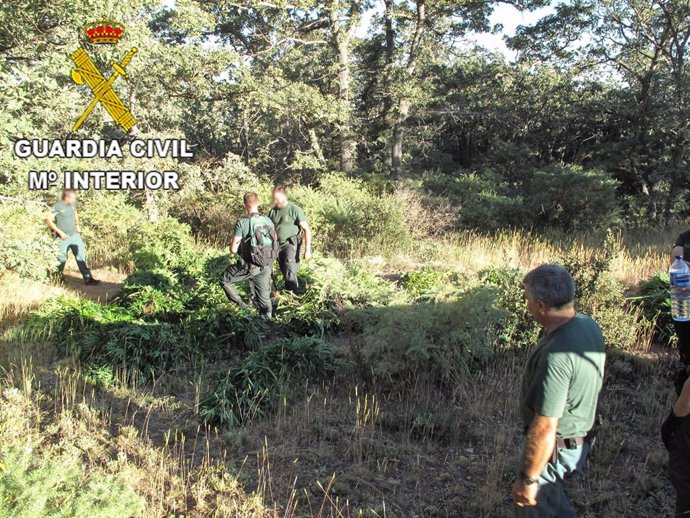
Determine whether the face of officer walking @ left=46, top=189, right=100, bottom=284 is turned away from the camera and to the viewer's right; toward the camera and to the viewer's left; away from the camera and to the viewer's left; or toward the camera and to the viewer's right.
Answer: toward the camera and to the viewer's right

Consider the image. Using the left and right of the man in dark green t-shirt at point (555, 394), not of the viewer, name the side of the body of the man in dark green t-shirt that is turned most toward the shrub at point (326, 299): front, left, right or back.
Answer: front

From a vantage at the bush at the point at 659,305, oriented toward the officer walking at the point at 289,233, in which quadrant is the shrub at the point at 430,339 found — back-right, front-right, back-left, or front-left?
front-left

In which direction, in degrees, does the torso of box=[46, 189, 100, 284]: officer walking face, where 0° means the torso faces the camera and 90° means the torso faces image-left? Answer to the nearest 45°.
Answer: approximately 315°

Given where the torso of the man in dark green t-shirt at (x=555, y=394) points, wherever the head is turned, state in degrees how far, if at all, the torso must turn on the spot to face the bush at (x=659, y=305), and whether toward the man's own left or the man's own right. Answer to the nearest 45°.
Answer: approximately 45° to the man's own right

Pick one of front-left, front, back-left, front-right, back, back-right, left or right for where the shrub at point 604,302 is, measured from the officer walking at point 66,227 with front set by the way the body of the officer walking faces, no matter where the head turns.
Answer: front

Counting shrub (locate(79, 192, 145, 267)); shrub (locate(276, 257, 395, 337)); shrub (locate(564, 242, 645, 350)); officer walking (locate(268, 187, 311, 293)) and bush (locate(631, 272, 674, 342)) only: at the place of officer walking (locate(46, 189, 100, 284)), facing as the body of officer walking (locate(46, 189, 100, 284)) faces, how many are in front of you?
4

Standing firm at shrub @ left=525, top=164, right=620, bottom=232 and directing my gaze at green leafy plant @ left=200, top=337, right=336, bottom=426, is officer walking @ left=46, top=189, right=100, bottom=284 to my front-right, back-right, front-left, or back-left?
front-right

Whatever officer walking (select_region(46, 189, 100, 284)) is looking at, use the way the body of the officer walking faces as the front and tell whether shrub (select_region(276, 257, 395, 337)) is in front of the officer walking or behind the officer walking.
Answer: in front

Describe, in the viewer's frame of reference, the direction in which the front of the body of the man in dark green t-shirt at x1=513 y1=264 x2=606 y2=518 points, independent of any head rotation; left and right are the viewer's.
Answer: facing away from the viewer and to the left of the viewer

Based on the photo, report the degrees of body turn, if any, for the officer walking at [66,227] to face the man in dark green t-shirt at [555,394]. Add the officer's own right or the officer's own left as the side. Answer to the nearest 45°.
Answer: approximately 45° to the officer's own right

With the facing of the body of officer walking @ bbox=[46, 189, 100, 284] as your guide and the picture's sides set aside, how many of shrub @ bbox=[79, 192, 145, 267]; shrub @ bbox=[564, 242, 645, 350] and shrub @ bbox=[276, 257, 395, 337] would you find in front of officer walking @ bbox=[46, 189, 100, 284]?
2
